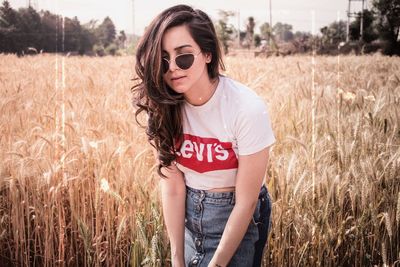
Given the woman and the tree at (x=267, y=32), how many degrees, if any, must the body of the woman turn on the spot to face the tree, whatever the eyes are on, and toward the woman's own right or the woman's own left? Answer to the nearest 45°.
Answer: approximately 135° to the woman's own right

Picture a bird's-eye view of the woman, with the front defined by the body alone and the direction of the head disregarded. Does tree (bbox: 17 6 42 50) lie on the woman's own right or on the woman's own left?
on the woman's own right

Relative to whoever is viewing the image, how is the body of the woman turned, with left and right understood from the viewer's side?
facing the viewer and to the left of the viewer

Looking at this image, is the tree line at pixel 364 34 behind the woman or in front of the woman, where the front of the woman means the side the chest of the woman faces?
behind

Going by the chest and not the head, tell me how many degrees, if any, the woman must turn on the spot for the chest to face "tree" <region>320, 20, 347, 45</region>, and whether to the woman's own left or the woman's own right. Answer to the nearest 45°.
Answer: approximately 135° to the woman's own right
